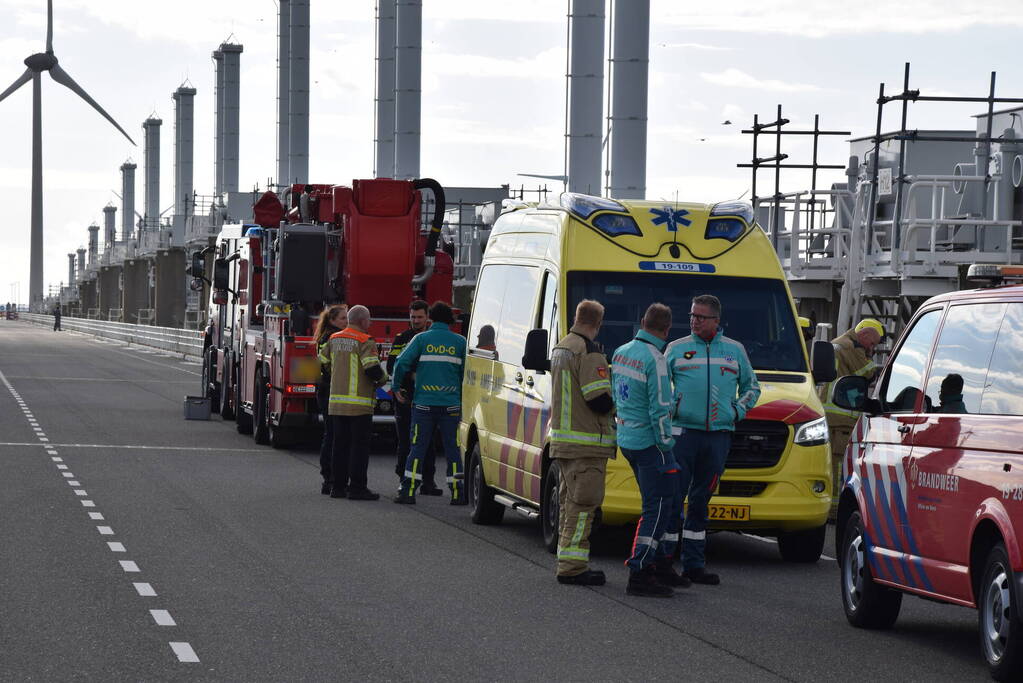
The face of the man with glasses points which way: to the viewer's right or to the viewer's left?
to the viewer's left

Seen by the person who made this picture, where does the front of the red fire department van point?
facing away from the viewer and to the left of the viewer

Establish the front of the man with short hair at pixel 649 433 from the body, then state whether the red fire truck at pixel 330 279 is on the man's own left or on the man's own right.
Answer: on the man's own left

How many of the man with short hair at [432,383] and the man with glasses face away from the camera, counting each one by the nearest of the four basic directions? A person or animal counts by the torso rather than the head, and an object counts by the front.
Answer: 1

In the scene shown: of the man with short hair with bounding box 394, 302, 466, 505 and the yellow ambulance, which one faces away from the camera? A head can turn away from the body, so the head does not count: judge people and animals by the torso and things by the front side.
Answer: the man with short hair

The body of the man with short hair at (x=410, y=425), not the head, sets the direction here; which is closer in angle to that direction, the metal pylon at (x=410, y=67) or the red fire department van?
the red fire department van

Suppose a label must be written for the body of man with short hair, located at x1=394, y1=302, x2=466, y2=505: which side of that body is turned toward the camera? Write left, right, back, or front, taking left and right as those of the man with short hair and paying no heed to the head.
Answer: back

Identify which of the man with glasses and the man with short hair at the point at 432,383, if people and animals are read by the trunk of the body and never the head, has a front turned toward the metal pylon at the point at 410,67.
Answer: the man with short hair

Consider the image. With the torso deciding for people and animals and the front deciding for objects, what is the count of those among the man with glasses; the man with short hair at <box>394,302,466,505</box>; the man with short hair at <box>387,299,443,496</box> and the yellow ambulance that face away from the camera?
1

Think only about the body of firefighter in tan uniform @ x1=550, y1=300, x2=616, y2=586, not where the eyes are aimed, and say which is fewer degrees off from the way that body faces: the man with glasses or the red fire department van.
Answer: the man with glasses

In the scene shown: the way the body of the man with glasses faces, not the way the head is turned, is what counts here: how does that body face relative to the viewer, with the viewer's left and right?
facing the viewer

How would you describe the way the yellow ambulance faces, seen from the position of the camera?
facing the viewer and to the right of the viewer

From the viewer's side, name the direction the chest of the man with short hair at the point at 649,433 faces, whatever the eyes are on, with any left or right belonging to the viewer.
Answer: facing away from the viewer and to the right of the viewer

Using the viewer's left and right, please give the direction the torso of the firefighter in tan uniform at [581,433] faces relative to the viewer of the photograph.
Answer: facing away from the viewer and to the right of the viewer

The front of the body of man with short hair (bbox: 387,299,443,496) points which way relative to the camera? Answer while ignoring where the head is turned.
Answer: toward the camera

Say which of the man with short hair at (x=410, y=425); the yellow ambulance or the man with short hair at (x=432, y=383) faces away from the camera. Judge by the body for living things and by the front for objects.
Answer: the man with short hair at (x=432, y=383)
